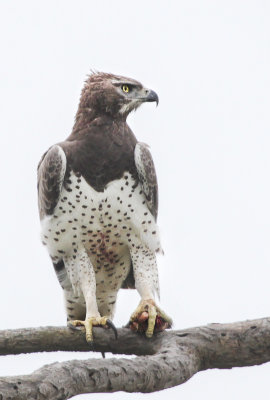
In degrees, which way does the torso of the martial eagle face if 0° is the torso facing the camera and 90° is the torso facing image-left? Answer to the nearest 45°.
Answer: approximately 0°
